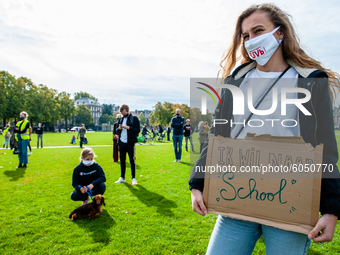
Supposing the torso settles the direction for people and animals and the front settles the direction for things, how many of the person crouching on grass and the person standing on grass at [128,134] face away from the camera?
0

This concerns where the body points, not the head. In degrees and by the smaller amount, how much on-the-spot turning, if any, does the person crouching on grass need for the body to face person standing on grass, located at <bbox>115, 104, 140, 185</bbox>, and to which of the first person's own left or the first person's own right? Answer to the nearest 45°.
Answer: approximately 135° to the first person's own left

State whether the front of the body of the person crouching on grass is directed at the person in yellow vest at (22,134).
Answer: no

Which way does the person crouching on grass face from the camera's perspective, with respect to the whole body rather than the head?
toward the camera

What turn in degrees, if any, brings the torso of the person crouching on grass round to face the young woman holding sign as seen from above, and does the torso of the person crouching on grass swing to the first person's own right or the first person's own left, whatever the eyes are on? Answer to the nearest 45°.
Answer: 0° — they already face them

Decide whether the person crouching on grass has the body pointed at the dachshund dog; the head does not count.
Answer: yes

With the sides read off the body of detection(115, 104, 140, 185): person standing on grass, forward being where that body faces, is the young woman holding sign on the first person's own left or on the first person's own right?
on the first person's own left

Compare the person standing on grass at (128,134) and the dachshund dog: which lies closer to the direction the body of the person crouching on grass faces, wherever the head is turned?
the dachshund dog

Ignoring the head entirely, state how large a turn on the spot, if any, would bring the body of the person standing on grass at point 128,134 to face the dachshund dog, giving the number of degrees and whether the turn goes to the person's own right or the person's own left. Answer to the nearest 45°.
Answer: approximately 45° to the person's own left

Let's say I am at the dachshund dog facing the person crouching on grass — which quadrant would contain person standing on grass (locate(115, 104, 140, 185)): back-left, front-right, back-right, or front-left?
front-right

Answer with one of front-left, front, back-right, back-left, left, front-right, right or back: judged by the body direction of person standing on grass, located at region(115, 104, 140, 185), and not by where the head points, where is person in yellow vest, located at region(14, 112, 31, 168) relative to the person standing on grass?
right
